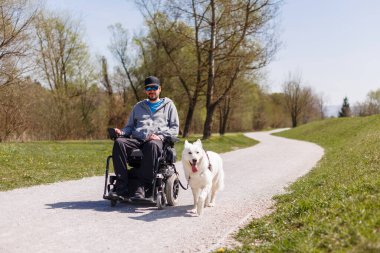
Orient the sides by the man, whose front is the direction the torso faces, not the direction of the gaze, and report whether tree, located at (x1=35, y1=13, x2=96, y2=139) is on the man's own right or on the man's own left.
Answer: on the man's own right

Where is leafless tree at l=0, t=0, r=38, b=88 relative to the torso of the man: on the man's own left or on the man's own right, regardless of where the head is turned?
on the man's own right

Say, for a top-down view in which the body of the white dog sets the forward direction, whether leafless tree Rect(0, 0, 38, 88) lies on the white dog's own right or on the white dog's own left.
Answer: on the white dog's own right

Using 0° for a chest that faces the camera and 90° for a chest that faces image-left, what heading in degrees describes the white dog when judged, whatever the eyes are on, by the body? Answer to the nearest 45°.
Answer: approximately 45°

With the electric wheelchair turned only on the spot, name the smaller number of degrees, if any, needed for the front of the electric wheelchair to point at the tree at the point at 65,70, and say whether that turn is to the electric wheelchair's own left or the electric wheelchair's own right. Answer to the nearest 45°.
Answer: approximately 135° to the electric wheelchair's own right

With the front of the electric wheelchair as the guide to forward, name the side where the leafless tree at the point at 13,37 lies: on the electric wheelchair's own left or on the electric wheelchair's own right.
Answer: on the electric wheelchair's own right

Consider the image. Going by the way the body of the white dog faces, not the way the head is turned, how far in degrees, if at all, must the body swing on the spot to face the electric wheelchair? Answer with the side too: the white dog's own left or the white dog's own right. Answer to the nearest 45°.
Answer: approximately 90° to the white dog's own right

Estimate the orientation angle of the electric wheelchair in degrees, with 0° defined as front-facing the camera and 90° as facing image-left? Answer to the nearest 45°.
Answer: approximately 45°
